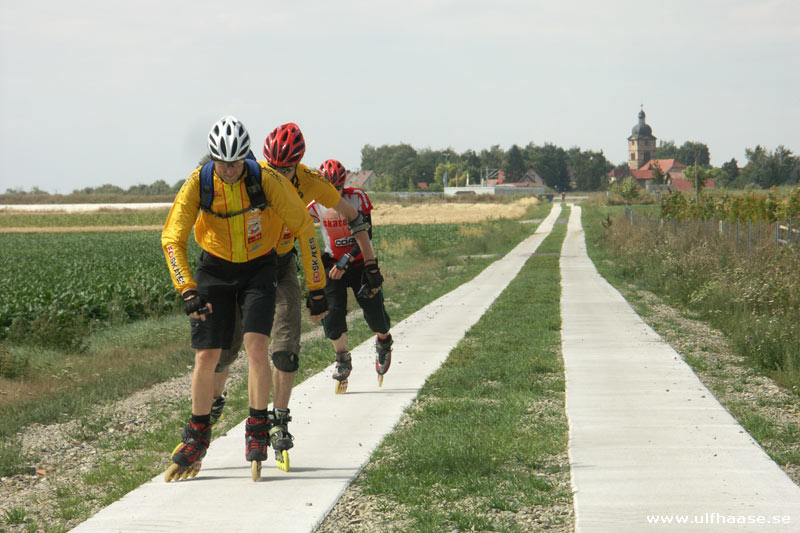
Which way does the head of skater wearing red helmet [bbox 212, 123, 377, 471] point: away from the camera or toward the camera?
toward the camera

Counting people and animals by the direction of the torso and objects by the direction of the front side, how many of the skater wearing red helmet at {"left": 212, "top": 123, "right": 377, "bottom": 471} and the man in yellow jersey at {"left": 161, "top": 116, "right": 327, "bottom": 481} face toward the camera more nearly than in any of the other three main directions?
2

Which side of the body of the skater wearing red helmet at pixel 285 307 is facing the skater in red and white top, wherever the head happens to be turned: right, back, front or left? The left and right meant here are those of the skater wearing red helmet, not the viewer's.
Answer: back

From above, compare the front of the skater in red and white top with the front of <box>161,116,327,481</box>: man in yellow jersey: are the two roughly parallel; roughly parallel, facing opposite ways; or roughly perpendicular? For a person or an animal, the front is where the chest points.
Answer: roughly parallel

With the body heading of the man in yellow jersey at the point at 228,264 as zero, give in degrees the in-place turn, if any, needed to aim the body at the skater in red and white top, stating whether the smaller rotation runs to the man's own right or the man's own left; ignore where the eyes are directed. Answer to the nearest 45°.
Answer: approximately 180°

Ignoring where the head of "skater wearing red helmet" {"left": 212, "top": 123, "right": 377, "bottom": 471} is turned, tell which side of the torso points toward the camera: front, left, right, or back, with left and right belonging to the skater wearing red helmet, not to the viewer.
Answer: front

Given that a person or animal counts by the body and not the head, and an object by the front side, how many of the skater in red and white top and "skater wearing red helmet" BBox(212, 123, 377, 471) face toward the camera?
2

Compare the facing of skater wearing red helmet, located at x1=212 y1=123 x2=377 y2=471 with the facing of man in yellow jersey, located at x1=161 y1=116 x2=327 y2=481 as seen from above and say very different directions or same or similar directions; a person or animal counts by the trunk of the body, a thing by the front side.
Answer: same or similar directions

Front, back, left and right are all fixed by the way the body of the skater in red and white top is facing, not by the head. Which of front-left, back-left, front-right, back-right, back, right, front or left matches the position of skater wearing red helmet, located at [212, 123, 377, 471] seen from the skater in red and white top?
front

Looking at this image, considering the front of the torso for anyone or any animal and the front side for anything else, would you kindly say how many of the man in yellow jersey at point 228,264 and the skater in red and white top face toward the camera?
2

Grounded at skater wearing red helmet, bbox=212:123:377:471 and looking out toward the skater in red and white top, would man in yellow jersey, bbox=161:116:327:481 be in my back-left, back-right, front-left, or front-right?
back-left

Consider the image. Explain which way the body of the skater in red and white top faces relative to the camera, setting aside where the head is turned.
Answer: toward the camera

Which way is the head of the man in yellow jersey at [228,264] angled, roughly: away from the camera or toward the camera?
toward the camera

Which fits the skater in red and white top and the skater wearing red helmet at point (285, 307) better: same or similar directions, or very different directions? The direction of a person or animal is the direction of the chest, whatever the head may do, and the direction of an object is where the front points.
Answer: same or similar directions
